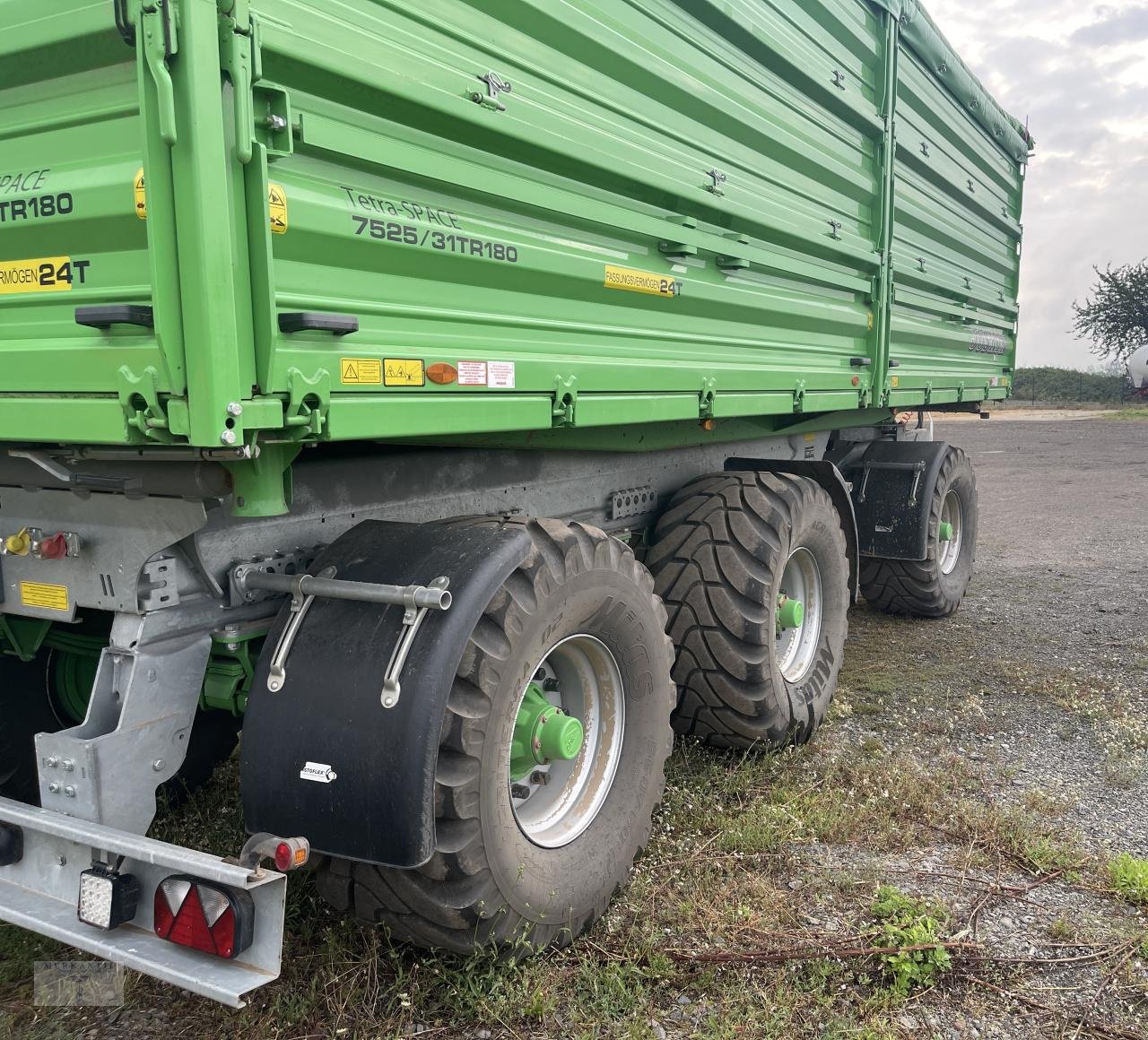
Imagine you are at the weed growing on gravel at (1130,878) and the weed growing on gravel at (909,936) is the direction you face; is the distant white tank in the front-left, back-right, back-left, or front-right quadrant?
back-right

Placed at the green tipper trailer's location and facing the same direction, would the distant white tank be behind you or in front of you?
in front

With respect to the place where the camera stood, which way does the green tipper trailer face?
facing away from the viewer and to the right of the viewer

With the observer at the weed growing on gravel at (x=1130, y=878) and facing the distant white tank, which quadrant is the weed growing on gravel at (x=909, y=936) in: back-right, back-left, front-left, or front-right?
back-left
